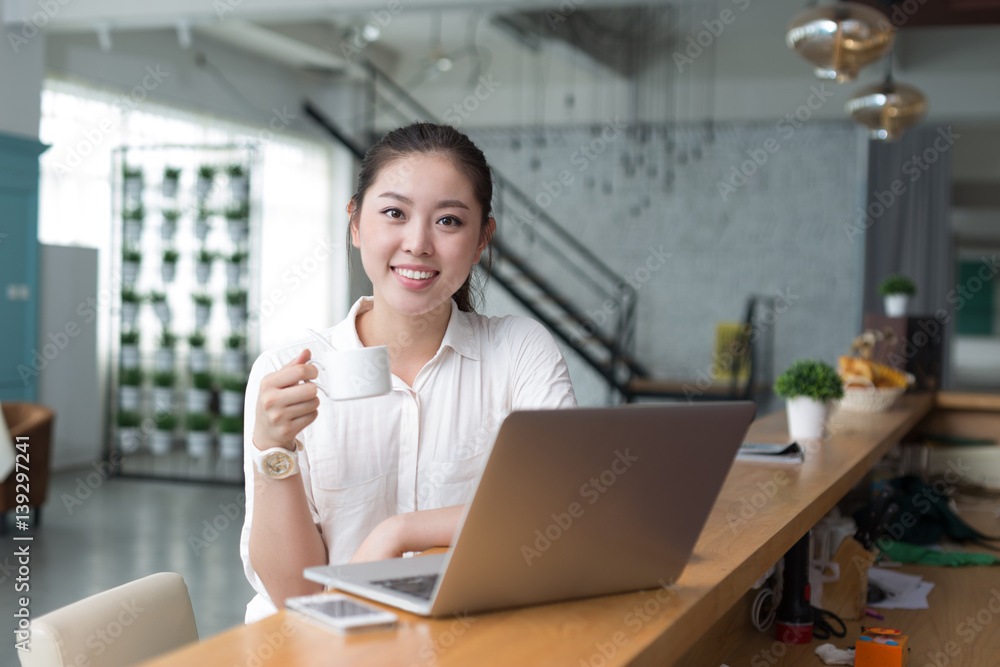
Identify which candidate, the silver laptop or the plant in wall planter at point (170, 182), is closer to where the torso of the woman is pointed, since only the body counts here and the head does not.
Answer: the silver laptop

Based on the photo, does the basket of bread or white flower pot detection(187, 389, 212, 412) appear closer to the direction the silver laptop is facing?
the white flower pot

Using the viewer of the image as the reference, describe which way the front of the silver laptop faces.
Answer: facing away from the viewer and to the left of the viewer

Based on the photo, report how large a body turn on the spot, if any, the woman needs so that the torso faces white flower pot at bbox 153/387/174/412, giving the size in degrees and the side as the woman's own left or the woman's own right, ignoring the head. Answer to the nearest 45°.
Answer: approximately 180°

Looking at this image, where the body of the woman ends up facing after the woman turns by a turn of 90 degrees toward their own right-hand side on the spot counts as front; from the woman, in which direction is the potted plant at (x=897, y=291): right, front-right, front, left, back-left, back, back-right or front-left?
back-right

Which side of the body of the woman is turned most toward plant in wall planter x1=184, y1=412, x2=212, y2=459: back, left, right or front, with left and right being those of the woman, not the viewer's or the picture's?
back

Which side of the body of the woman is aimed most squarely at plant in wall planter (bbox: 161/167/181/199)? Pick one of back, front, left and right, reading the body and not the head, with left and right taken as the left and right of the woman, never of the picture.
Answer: back

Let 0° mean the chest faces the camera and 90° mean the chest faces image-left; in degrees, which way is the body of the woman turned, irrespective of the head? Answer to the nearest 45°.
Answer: approximately 0°

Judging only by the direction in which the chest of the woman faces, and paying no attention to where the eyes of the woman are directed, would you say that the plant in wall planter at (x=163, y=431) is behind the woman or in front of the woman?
behind
